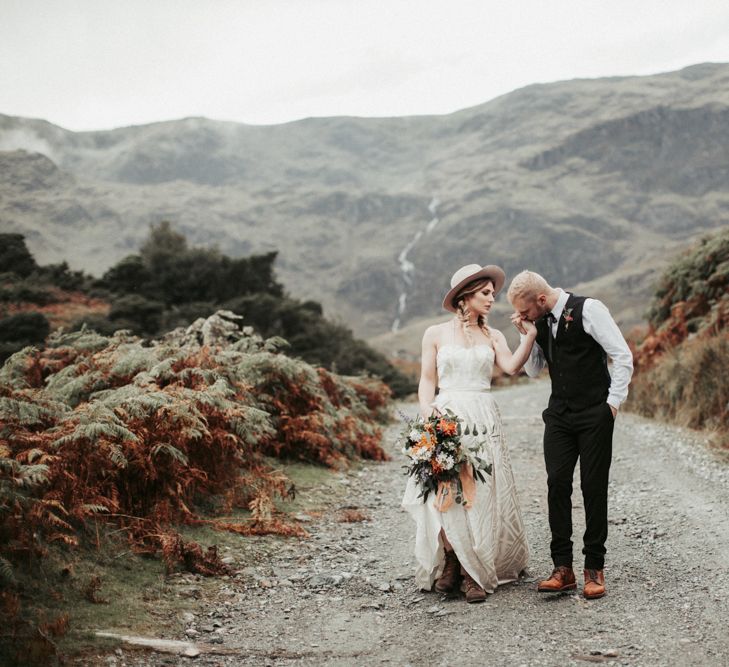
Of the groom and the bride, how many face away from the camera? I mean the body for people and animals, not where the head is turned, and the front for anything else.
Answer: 0

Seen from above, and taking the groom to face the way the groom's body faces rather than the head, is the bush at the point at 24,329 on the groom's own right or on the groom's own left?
on the groom's own right

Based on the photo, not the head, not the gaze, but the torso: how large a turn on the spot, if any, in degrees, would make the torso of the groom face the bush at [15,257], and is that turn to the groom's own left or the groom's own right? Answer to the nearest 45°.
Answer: approximately 90° to the groom's own right

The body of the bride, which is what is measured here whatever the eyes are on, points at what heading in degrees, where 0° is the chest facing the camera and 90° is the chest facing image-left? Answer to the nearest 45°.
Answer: approximately 0°

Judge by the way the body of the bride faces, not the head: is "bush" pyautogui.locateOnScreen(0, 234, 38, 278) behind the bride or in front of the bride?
behind

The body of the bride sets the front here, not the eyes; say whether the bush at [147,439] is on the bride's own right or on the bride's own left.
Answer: on the bride's own right
